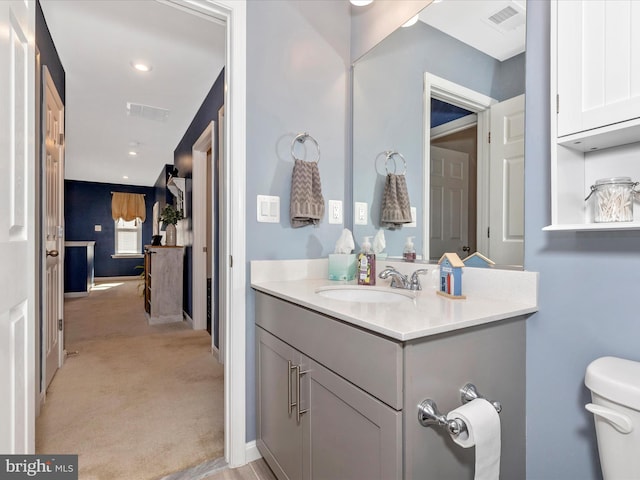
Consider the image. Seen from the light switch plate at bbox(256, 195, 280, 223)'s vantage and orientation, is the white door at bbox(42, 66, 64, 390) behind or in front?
behind

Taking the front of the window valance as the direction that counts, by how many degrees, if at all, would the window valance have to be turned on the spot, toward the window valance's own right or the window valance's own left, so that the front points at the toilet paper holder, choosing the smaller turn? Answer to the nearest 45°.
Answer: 0° — it already faces it

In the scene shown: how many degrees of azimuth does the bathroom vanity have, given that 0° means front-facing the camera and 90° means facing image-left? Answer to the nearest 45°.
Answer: approximately 45°

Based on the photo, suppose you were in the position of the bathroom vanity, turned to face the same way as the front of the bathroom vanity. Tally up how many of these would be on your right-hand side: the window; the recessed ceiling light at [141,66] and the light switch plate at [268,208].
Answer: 3

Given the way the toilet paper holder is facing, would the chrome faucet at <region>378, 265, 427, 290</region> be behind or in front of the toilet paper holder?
behind

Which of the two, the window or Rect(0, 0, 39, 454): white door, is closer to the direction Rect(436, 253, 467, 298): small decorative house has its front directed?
the white door
